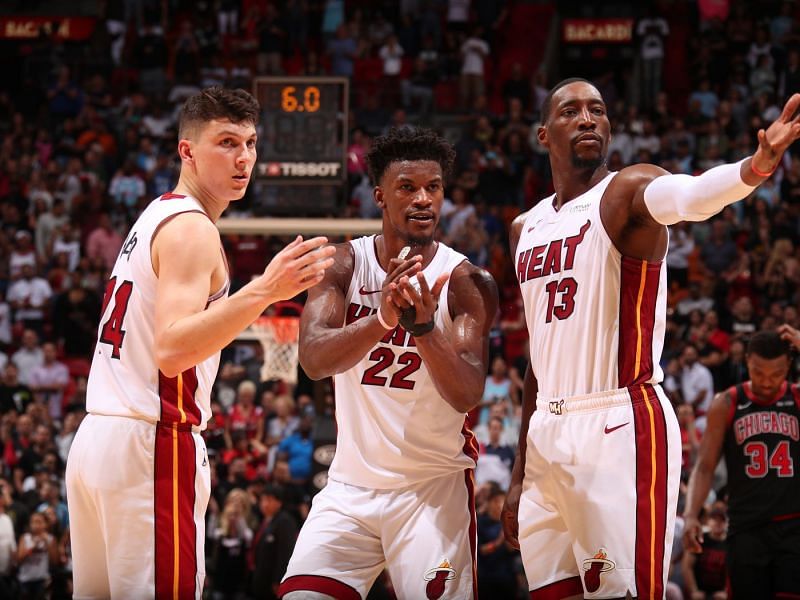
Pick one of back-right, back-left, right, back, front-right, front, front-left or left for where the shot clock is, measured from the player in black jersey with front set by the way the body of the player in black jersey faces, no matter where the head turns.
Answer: back-right

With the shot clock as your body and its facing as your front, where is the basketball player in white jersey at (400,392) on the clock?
The basketball player in white jersey is roughly at 12 o'clock from the shot clock.

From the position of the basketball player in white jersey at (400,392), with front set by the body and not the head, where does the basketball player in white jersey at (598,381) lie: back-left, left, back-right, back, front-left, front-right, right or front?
left

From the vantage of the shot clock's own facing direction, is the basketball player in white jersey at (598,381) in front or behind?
in front

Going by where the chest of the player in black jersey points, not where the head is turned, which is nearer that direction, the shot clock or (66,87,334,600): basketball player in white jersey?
the basketball player in white jersey

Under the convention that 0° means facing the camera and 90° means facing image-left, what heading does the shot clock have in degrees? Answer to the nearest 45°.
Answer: approximately 0°

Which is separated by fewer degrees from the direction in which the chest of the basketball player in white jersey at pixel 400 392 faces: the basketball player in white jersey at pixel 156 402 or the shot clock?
the basketball player in white jersey

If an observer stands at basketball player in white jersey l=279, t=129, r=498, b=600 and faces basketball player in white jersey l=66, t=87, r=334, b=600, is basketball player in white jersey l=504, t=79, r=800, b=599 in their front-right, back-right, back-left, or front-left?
back-left

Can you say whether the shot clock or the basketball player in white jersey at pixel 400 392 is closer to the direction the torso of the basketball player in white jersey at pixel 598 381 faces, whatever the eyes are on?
the basketball player in white jersey

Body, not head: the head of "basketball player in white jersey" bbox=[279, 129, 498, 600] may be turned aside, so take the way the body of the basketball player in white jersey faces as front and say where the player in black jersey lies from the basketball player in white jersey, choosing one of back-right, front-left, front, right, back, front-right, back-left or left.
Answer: back-left
